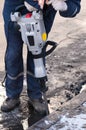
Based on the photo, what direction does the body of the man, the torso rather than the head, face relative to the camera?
toward the camera
